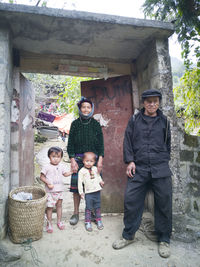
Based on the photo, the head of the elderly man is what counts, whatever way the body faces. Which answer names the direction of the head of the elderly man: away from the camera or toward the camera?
toward the camera

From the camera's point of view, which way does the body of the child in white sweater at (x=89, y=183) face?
toward the camera

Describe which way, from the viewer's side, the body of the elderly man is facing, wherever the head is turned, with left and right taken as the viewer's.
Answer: facing the viewer

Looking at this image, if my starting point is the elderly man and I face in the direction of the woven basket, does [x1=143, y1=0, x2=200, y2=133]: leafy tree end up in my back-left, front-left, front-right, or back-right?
back-right

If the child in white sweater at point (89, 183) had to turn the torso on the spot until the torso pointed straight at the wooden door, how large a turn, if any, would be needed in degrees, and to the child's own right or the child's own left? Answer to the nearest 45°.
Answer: approximately 135° to the child's own right

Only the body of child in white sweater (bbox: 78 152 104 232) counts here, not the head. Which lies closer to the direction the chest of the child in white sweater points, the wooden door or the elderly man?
the elderly man

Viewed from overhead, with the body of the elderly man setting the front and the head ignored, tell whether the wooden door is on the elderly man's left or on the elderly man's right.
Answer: on the elderly man's right

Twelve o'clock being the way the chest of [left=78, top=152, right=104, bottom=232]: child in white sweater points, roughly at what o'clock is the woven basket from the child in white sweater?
The woven basket is roughly at 2 o'clock from the child in white sweater.

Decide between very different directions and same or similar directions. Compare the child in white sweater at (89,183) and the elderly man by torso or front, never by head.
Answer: same or similar directions

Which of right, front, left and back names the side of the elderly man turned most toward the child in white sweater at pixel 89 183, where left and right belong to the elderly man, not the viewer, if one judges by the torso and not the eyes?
right

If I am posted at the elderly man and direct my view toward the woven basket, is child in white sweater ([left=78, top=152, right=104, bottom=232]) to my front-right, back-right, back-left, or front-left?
front-right

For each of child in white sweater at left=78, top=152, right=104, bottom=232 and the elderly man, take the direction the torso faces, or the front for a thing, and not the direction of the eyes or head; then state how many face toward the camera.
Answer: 2
